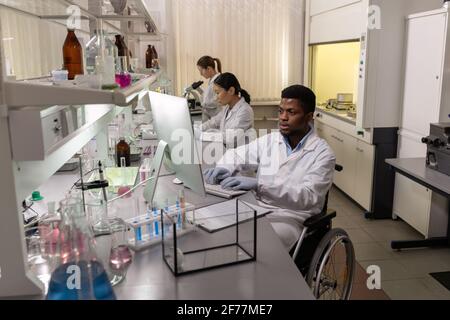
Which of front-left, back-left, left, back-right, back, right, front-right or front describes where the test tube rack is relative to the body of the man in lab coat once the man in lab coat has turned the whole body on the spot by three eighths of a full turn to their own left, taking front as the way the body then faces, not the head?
back-right

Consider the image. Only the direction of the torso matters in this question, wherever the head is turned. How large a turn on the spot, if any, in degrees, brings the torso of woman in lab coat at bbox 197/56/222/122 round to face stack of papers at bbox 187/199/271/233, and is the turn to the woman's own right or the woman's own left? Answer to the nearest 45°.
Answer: approximately 90° to the woman's own left

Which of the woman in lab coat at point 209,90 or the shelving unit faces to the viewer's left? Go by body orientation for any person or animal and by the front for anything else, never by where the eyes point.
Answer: the woman in lab coat

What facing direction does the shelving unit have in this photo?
to the viewer's right

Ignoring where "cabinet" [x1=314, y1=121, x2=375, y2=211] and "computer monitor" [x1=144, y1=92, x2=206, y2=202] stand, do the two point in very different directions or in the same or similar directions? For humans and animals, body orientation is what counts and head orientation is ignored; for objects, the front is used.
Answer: very different directions

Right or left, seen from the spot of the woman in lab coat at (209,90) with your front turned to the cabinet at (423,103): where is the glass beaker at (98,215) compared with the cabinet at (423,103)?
right

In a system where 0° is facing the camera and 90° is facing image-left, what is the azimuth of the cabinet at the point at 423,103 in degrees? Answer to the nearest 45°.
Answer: approximately 45°

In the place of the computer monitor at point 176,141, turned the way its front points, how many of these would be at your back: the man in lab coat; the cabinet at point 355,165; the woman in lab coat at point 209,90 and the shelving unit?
1

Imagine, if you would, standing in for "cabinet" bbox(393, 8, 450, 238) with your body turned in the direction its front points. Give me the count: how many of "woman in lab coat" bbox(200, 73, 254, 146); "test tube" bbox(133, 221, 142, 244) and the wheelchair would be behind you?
0

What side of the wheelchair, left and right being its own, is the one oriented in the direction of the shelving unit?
front

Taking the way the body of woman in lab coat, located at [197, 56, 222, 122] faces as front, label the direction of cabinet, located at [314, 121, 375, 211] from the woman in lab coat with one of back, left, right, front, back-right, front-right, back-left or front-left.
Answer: back-left

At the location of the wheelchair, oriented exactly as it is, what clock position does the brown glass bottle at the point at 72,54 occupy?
The brown glass bottle is roughly at 1 o'clock from the wheelchair.

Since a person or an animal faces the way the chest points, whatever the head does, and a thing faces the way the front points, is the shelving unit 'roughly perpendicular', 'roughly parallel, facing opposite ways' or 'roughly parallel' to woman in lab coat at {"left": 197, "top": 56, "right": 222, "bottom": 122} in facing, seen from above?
roughly parallel, facing opposite ways

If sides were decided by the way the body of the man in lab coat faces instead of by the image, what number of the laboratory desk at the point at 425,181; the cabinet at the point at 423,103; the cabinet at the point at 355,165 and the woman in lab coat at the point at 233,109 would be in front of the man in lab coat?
0

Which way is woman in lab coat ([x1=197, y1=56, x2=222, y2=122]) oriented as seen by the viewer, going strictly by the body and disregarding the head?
to the viewer's left

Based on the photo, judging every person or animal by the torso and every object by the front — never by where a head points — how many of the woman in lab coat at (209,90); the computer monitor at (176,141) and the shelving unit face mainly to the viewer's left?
1

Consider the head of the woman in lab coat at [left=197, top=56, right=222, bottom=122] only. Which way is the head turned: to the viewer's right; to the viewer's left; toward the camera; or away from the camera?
to the viewer's left
